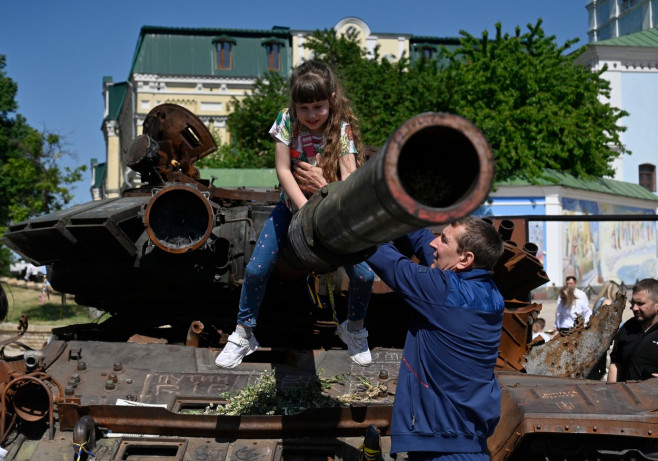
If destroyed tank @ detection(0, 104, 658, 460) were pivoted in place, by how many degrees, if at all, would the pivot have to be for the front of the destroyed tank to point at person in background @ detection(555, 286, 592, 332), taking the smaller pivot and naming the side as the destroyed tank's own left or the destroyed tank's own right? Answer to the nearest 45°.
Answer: approximately 135° to the destroyed tank's own left

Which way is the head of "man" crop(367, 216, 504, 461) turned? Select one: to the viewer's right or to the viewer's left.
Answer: to the viewer's left

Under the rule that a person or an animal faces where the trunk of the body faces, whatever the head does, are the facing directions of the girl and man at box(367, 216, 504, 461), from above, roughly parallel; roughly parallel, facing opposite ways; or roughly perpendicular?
roughly perpendicular

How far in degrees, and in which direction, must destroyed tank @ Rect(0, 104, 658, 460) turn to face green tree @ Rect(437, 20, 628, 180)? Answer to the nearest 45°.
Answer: approximately 180°

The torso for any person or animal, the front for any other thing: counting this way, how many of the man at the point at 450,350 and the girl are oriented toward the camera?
1

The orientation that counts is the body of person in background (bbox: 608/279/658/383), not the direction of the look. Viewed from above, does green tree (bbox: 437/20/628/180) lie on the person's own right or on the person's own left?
on the person's own right

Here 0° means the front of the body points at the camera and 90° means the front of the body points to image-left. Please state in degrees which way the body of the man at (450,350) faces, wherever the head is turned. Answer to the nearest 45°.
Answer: approximately 90°

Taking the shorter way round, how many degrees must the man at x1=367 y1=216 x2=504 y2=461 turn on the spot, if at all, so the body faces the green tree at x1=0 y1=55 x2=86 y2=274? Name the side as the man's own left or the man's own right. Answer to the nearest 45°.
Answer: approximately 45° to the man's own right
